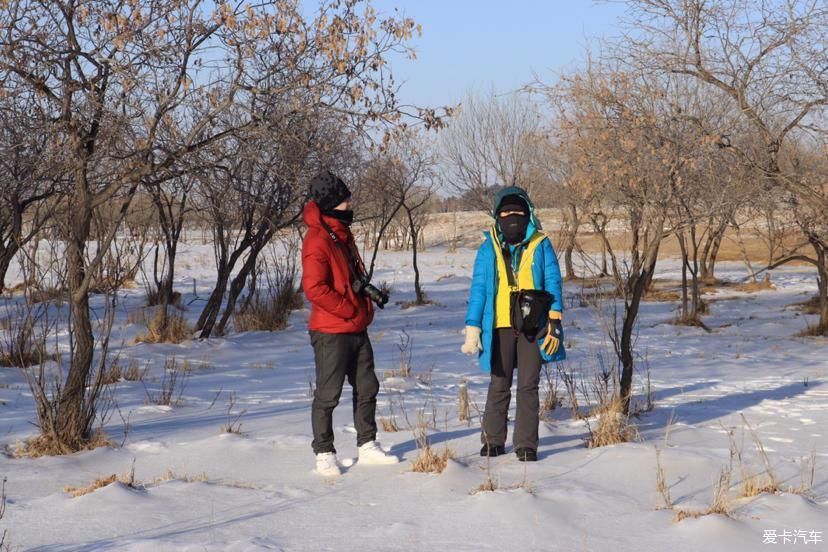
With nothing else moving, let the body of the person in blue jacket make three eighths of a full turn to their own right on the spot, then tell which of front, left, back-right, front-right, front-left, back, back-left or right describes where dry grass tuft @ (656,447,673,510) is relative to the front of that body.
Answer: back

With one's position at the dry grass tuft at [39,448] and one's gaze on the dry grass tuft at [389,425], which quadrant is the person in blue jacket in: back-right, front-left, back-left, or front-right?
front-right

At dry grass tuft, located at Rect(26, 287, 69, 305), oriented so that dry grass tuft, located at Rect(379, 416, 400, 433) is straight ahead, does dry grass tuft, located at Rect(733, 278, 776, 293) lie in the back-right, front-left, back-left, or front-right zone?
front-left

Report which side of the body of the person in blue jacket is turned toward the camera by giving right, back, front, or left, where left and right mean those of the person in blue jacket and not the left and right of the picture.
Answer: front

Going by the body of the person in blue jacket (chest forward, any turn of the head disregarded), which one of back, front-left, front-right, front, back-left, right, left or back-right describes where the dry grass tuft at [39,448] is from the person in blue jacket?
right

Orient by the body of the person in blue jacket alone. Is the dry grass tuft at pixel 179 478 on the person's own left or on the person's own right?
on the person's own right

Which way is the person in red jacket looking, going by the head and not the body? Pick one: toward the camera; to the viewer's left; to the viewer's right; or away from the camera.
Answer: to the viewer's right

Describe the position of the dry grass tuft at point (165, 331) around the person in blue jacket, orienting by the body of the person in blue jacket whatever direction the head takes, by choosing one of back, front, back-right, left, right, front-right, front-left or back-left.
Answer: back-right

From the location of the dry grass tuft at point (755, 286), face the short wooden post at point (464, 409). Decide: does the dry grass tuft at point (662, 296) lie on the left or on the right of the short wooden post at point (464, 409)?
right

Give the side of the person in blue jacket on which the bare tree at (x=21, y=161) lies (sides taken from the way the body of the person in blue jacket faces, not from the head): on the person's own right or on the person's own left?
on the person's own right

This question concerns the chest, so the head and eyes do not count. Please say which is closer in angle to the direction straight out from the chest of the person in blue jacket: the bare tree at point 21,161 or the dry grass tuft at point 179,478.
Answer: the dry grass tuft

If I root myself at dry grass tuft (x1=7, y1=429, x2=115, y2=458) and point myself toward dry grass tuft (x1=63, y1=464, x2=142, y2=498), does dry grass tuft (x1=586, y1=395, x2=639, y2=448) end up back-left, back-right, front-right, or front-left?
front-left

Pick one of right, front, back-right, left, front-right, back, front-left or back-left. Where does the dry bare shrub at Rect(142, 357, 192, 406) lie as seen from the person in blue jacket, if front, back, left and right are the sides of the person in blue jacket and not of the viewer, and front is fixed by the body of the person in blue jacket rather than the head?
back-right

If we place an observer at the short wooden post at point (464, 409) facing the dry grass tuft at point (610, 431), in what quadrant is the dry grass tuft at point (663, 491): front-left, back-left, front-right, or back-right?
front-right

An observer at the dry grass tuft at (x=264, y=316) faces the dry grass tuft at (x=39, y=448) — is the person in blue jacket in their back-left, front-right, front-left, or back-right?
front-left
